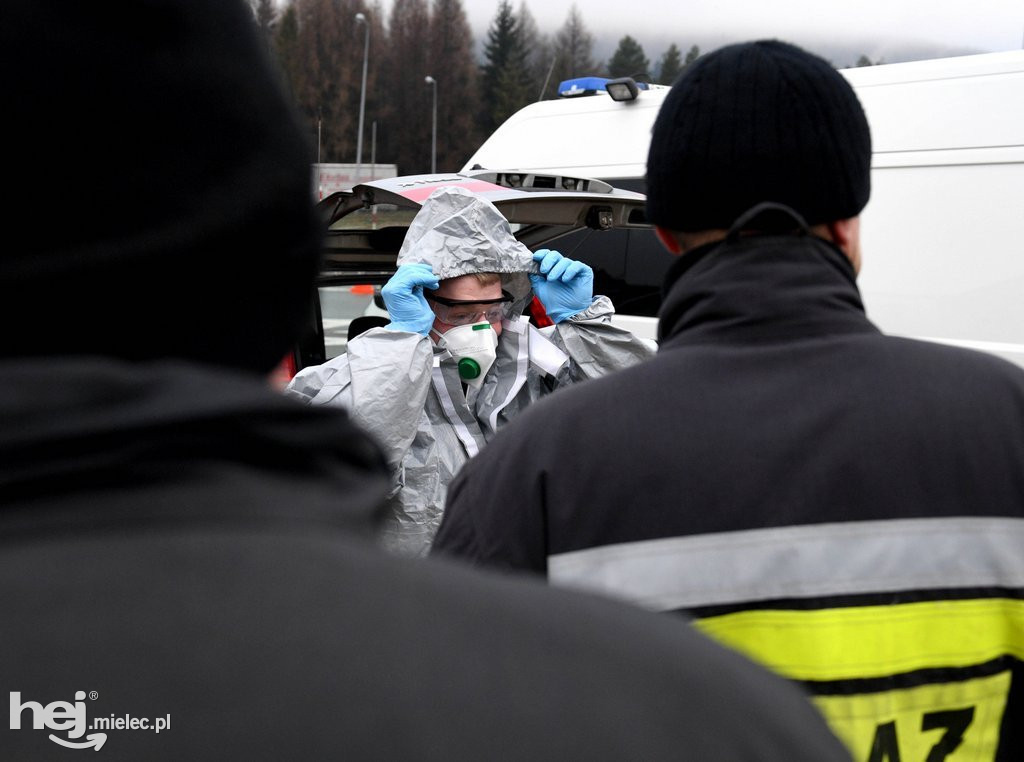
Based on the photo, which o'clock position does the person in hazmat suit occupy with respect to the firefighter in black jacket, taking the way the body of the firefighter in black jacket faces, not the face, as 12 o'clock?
The person in hazmat suit is roughly at 11 o'clock from the firefighter in black jacket.

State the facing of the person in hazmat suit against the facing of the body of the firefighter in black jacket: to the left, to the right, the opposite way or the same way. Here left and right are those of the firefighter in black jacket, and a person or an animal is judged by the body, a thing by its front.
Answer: the opposite way

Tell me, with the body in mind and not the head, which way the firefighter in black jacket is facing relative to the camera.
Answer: away from the camera

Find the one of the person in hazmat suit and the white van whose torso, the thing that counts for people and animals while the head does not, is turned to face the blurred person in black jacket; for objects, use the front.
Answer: the person in hazmat suit

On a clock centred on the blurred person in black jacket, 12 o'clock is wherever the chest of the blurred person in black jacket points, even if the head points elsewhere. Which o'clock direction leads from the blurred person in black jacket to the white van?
The white van is roughly at 1 o'clock from the blurred person in black jacket.

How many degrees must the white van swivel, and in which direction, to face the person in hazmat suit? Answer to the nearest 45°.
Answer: approximately 90° to its left

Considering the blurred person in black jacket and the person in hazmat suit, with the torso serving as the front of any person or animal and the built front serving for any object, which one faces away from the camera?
the blurred person in black jacket

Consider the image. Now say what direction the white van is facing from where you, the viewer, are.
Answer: facing away from the viewer and to the left of the viewer

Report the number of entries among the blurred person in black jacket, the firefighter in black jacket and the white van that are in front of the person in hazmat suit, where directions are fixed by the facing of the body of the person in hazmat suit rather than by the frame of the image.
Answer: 2

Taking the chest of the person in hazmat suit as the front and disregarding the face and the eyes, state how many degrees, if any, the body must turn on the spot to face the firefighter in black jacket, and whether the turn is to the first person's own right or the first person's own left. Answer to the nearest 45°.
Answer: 0° — they already face them

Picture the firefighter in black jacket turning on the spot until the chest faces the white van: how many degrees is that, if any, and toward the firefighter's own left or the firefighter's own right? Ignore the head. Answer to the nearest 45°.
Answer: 0° — they already face it

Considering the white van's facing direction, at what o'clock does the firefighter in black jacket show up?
The firefighter in black jacket is roughly at 8 o'clock from the white van.

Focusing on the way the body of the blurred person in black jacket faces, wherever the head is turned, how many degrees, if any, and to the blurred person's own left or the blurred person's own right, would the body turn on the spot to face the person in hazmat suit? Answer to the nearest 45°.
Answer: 0° — they already face them

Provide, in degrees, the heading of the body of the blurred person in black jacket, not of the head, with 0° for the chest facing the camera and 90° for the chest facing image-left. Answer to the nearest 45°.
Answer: approximately 180°

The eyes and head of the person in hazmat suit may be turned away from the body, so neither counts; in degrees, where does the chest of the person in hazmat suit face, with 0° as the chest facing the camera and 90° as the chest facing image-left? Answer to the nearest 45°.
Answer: approximately 0°
